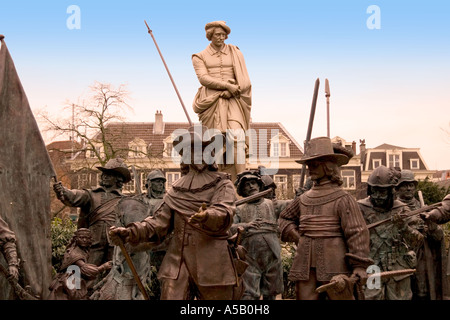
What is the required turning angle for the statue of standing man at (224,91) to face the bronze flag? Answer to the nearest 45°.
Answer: approximately 45° to its right

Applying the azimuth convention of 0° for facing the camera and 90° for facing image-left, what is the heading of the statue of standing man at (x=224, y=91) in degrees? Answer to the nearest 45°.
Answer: approximately 0°
